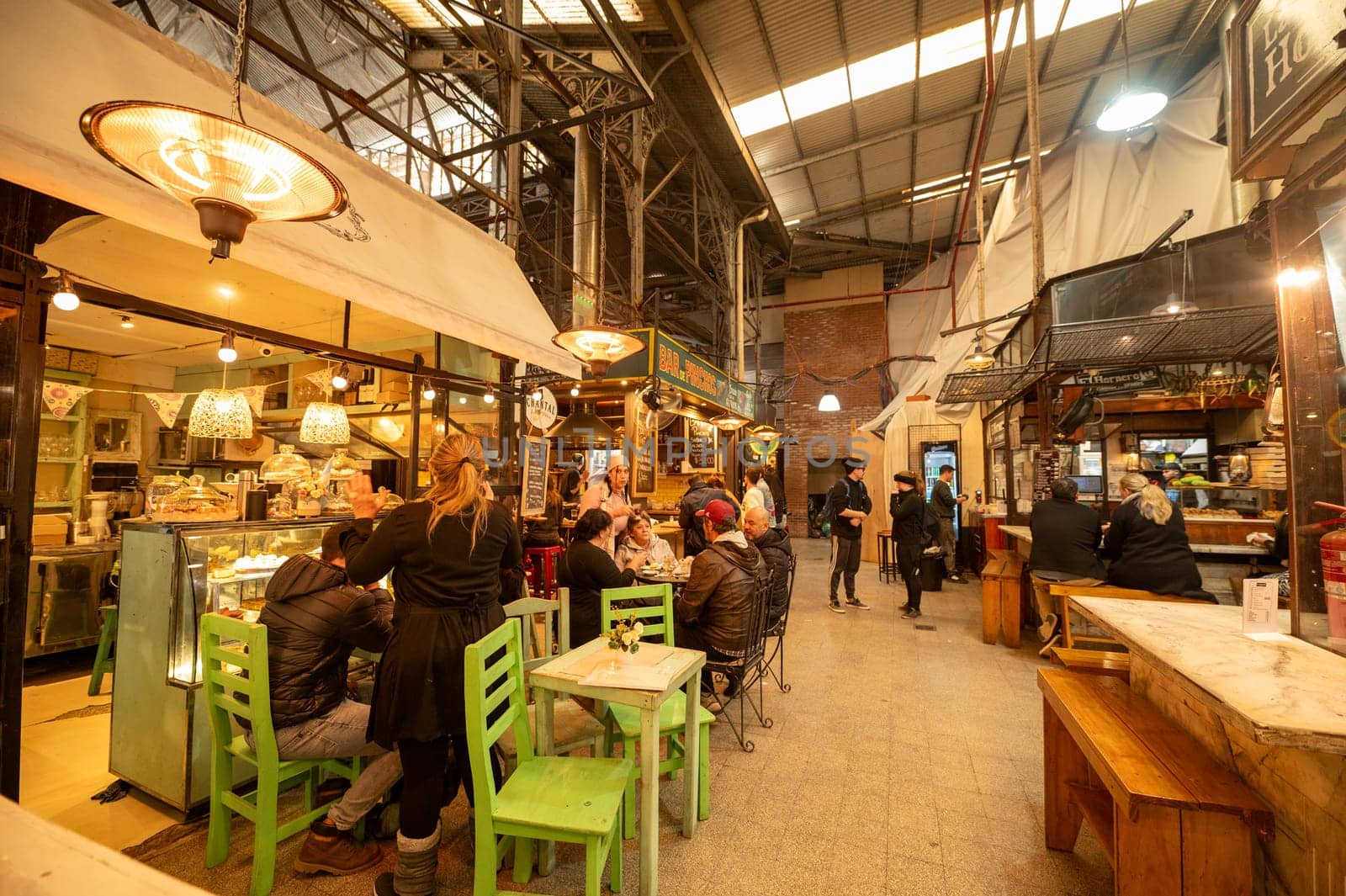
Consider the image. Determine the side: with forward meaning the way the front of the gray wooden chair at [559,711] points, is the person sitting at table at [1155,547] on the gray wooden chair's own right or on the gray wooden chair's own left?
on the gray wooden chair's own left

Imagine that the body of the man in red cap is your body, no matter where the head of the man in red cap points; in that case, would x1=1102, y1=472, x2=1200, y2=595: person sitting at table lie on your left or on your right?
on your right

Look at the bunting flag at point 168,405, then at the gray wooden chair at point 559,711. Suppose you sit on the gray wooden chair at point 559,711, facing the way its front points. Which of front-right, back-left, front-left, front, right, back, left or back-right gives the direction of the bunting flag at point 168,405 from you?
back

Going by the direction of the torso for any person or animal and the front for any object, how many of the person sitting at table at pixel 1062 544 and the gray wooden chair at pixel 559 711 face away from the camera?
1

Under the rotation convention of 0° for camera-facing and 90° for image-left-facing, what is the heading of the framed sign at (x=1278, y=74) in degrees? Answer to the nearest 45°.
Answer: approximately 45°

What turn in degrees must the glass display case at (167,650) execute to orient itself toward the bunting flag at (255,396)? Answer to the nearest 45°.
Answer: approximately 135° to its left

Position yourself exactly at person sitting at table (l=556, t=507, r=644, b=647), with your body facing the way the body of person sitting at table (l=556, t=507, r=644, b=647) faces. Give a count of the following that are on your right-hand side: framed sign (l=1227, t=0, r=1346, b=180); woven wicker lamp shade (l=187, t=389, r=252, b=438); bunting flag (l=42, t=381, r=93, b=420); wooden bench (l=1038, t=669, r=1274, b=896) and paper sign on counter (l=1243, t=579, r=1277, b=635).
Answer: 3

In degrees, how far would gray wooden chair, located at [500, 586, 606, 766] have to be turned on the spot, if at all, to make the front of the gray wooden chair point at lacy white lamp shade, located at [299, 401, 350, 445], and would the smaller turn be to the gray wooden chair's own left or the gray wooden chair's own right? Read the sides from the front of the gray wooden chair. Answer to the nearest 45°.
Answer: approximately 180°

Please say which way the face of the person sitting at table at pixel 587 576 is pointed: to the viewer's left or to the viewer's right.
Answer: to the viewer's right

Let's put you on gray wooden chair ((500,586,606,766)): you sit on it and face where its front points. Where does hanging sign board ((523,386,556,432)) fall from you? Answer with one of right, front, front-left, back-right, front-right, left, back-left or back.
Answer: back-left

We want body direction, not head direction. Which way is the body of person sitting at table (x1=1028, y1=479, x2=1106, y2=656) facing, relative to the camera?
away from the camera

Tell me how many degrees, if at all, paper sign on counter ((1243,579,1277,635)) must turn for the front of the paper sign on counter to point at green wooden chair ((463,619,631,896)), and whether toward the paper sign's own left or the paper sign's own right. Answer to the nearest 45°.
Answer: approximately 45° to the paper sign's own right

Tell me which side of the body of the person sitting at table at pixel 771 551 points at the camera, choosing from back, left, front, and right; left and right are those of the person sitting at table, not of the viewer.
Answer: left

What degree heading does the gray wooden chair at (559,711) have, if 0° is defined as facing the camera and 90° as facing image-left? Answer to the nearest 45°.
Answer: approximately 315°
